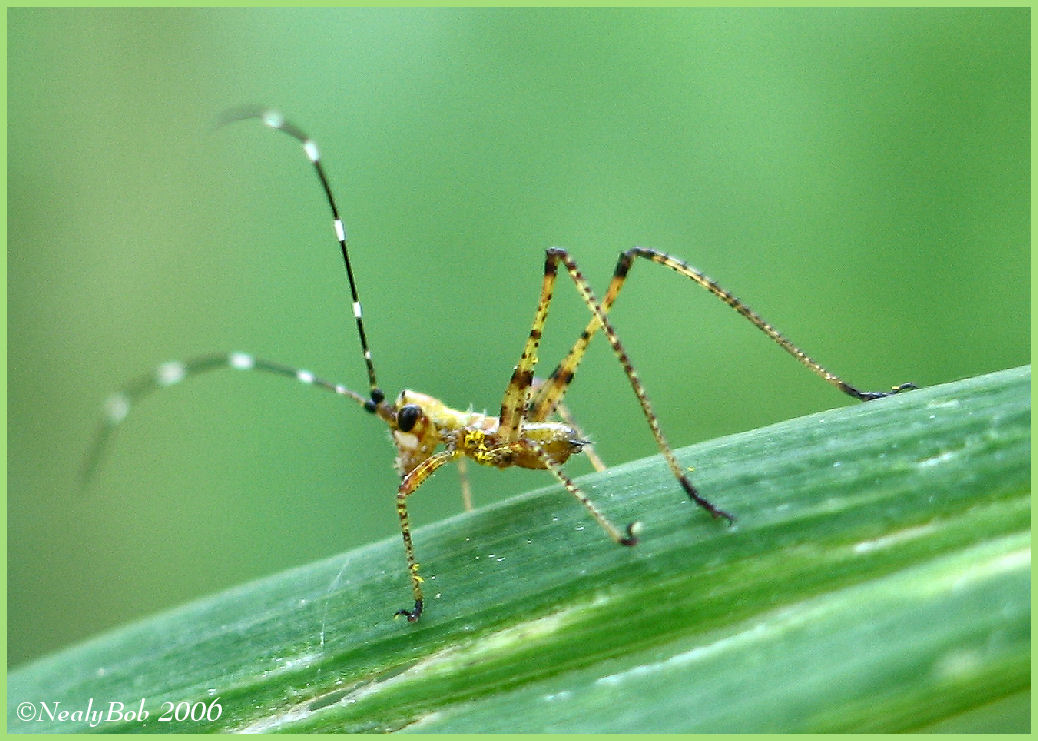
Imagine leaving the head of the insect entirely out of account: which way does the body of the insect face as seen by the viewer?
to the viewer's left
